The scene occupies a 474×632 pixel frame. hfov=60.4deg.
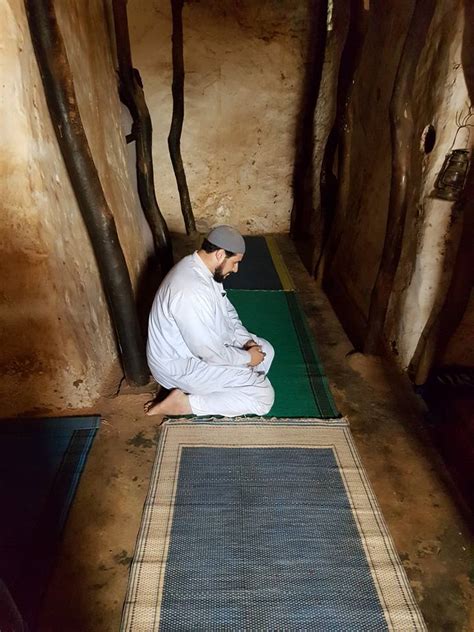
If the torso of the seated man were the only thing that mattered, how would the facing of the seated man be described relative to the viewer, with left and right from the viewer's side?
facing to the right of the viewer

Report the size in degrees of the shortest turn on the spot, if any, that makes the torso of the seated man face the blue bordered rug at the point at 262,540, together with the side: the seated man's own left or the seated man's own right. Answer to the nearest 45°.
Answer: approximately 90° to the seated man's own right

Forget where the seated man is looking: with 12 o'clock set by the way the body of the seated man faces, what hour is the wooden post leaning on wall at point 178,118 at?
The wooden post leaning on wall is roughly at 9 o'clock from the seated man.

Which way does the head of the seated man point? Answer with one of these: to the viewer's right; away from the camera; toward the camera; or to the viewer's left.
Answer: to the viewer's right

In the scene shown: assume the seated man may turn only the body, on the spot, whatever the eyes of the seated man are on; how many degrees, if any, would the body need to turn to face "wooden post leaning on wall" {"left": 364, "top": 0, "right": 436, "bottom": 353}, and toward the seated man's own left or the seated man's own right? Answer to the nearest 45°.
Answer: approximately 45° to the seated man's own left

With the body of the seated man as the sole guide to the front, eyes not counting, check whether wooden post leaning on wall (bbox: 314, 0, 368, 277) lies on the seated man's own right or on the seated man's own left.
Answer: on the seated man's own left

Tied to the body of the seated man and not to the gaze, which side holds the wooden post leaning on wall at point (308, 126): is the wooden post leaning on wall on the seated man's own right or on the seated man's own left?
on the seated man's own left

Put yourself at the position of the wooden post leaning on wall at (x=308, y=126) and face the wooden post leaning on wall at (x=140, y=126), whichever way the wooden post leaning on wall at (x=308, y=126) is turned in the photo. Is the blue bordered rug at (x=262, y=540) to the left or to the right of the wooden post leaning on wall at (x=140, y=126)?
left
